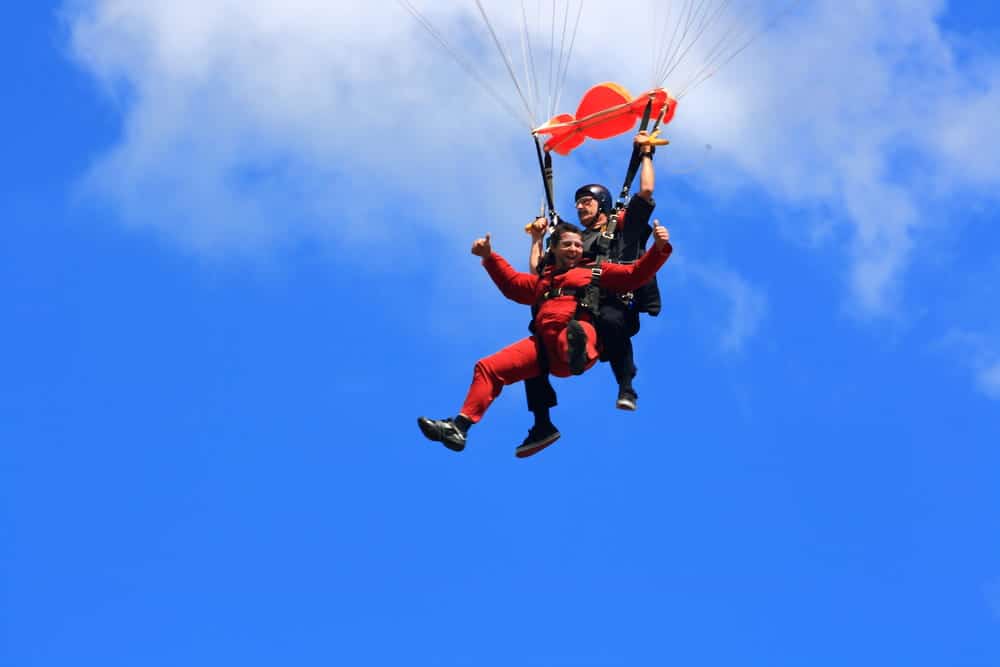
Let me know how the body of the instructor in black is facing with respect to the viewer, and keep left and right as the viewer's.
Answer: facing the viewer and to the left of the viewer
